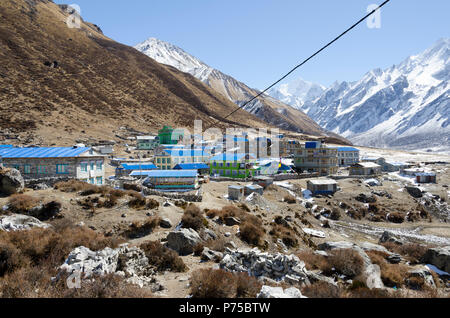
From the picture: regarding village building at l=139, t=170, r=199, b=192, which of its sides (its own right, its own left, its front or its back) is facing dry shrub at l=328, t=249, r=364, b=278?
front

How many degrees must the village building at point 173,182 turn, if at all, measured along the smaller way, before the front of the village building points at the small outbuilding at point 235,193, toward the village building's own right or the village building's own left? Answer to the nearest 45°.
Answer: approximately 90° to the village building's own left

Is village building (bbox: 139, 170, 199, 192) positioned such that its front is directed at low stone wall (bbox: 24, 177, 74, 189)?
no

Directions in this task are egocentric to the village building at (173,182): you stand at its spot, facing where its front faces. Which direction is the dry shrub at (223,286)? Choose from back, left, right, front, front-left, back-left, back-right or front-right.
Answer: front

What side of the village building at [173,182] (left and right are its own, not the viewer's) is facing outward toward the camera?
front

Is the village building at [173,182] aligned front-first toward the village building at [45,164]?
no

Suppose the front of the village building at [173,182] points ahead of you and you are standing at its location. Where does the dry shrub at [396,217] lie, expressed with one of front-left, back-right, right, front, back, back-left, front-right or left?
left

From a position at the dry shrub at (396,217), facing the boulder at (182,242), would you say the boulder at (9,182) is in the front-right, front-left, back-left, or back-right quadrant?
front-right

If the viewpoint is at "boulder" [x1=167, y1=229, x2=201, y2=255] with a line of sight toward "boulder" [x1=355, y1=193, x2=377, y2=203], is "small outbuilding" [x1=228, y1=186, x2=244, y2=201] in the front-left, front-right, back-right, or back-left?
front-left

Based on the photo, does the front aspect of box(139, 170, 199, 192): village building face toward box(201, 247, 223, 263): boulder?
yes

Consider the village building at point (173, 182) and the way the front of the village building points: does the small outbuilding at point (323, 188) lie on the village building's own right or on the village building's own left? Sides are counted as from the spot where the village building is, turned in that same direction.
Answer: on the village building's own left

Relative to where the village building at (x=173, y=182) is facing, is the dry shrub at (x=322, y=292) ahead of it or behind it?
ahead

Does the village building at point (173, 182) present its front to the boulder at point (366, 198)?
no

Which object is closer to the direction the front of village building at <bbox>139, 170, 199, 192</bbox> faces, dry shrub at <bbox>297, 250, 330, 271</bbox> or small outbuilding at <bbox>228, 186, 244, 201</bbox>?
the dry shrub

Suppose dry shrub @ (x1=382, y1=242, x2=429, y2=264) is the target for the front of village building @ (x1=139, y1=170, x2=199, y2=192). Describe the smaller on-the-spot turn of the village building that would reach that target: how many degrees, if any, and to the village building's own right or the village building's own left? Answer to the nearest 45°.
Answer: approximately 45° to the village building's own left

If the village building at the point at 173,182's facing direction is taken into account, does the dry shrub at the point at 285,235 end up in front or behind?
in front
